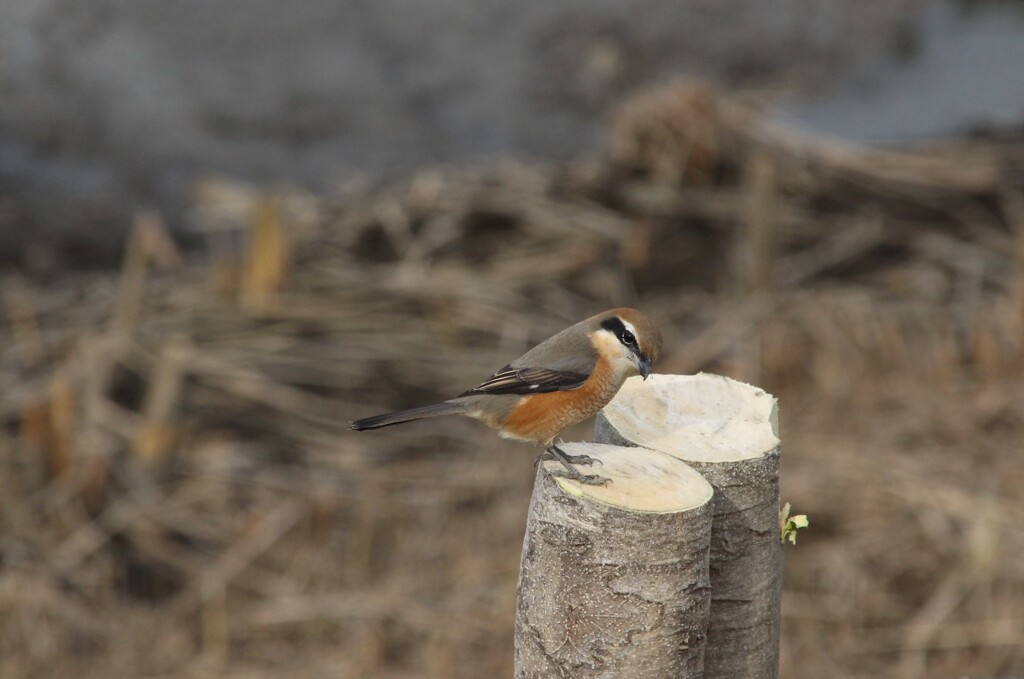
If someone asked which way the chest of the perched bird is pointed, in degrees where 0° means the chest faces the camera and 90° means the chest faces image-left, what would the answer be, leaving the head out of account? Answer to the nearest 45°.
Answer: approximately 270°
